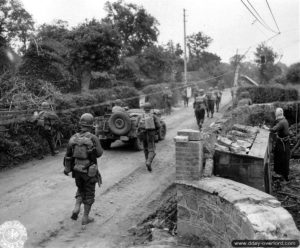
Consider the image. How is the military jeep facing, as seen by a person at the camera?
facing away from the viewer and to the right of the viewer

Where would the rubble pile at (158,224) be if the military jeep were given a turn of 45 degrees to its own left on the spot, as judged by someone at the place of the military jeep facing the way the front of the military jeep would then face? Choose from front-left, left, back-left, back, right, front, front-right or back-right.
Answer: back

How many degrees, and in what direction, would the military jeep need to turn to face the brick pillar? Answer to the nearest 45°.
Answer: approximately 135° to its right

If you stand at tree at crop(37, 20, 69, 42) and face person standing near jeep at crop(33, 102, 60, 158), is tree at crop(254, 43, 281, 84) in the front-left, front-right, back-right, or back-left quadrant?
back-left

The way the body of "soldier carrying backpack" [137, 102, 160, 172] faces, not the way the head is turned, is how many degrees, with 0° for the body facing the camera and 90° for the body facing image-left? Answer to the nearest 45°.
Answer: approximately 180°

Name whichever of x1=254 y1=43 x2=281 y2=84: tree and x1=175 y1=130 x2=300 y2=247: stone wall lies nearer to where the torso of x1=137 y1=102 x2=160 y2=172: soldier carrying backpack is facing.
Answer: the tree

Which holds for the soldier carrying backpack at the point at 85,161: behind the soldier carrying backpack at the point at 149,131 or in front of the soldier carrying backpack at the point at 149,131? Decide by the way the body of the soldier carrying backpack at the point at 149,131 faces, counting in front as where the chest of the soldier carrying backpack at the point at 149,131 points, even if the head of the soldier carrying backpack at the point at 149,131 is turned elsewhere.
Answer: behind

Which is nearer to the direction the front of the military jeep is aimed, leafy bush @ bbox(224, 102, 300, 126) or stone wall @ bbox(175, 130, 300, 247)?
the leafy bush

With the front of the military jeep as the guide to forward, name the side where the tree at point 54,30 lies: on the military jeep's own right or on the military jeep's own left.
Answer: on the military jeep's own left

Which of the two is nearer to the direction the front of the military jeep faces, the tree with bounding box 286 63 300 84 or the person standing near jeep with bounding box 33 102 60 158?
the tree

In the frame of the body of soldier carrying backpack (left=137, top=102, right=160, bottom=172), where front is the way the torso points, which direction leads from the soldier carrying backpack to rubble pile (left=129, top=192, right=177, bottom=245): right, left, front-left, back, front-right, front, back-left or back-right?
back

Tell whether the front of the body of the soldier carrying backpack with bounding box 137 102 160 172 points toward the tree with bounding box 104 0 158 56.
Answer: yes
